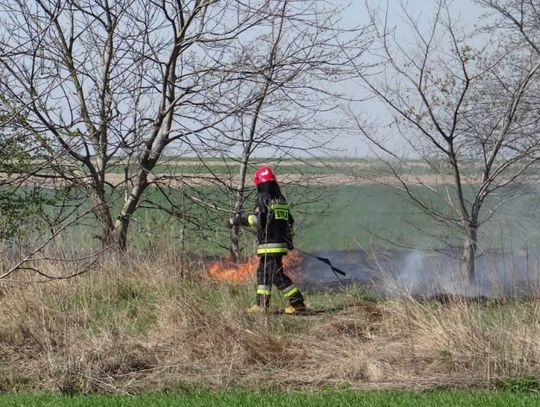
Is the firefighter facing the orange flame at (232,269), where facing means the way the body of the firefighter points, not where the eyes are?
yes

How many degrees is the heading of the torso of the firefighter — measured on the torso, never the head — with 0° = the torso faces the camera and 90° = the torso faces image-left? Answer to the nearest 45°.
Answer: approximately 135°

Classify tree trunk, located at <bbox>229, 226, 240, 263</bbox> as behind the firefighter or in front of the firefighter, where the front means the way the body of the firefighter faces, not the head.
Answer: in front
